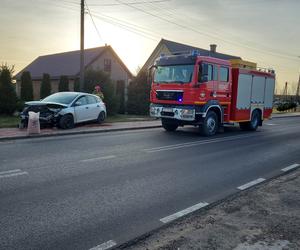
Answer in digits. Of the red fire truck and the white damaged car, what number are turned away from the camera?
0

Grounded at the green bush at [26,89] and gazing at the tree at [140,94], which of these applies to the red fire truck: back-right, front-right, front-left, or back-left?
front-right

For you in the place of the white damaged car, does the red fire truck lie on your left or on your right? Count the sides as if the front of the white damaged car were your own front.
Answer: on your left

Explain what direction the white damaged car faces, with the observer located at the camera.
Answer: facing the viewer and to the left of the viewer

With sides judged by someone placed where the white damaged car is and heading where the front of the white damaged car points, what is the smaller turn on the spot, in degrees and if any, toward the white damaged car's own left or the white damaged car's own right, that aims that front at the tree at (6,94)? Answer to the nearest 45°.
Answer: approximately 90° to the white damaged car's own right

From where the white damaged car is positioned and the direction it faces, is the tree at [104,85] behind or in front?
behind

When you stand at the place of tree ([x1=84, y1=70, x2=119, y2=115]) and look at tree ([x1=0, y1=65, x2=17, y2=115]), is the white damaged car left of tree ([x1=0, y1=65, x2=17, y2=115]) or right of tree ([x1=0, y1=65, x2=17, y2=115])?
left

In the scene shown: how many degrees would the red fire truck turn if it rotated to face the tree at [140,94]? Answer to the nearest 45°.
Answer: approximately 90° to its right

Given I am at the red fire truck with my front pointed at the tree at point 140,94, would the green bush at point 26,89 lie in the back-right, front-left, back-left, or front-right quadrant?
front-left

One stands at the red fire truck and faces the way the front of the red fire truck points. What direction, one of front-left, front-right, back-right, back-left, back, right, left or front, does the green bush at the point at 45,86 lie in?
right

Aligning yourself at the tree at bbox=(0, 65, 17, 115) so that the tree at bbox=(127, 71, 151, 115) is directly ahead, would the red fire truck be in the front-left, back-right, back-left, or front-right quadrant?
front-right

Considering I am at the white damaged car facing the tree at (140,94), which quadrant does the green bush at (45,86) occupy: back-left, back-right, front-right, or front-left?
front-left

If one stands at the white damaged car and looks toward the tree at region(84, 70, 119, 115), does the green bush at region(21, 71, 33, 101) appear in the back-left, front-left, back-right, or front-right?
front-left

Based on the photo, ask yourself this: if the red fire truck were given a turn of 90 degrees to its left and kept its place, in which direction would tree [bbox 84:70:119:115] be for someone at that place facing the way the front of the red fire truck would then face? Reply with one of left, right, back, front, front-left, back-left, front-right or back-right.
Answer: back

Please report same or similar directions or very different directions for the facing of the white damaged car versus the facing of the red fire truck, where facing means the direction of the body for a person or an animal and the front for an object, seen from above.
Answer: same or similar directions
